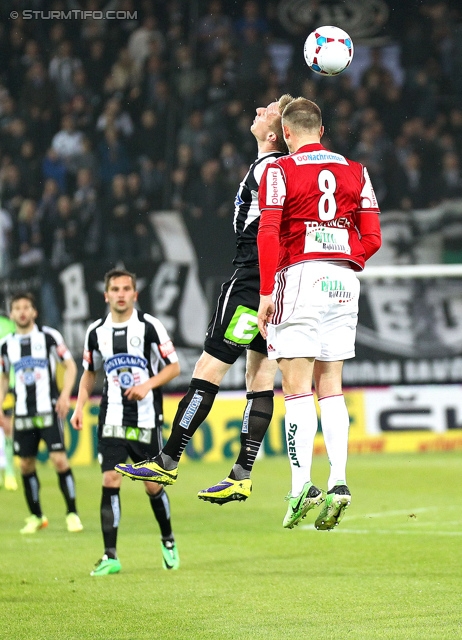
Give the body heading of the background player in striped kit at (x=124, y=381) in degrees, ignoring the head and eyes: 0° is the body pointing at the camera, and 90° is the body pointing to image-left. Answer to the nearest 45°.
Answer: approximately 0°

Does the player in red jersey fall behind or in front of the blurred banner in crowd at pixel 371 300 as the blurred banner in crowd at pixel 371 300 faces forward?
in front

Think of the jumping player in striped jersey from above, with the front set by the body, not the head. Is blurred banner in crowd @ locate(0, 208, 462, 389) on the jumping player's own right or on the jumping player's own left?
on the jumping player's own right

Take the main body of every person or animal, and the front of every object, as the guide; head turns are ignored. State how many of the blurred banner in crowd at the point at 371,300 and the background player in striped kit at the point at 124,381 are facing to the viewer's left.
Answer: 0

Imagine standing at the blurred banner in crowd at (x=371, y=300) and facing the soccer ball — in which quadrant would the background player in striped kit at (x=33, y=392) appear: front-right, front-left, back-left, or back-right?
front-right

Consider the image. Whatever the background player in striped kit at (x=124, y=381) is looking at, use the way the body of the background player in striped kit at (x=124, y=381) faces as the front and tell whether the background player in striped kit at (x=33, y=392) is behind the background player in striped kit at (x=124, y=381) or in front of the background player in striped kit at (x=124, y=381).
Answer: behind

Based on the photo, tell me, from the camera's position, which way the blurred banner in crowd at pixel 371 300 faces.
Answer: facing the viewer
